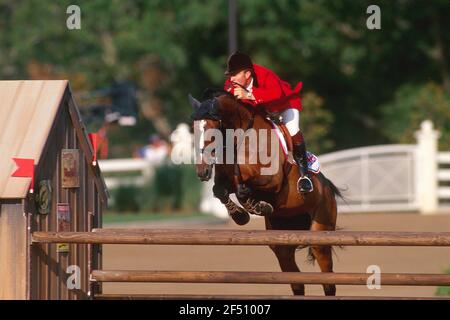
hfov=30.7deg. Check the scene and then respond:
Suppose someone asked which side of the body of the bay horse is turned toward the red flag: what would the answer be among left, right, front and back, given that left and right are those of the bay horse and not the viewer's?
front

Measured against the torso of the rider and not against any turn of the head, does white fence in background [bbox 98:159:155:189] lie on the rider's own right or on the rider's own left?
on the rider's own right

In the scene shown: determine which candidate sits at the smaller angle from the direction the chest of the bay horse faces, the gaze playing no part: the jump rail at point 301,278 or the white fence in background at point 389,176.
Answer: the jump rail

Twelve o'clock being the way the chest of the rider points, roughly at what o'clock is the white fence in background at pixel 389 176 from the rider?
The white fence in background is roughly at 5 o'clock from the rider.

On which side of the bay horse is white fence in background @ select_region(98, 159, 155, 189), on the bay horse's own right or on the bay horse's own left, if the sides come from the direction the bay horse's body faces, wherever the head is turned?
on the bay horse's own right

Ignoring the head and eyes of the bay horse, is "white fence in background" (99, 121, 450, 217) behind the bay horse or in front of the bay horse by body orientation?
behind

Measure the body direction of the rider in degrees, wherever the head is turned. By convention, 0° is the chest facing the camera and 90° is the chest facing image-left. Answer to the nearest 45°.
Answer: approximately 45°

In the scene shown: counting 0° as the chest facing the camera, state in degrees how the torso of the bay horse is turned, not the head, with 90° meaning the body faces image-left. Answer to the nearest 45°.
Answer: approximately 45°

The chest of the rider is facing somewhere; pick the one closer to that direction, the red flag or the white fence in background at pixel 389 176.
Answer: the red flag

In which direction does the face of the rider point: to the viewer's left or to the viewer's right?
to the viewer's left
